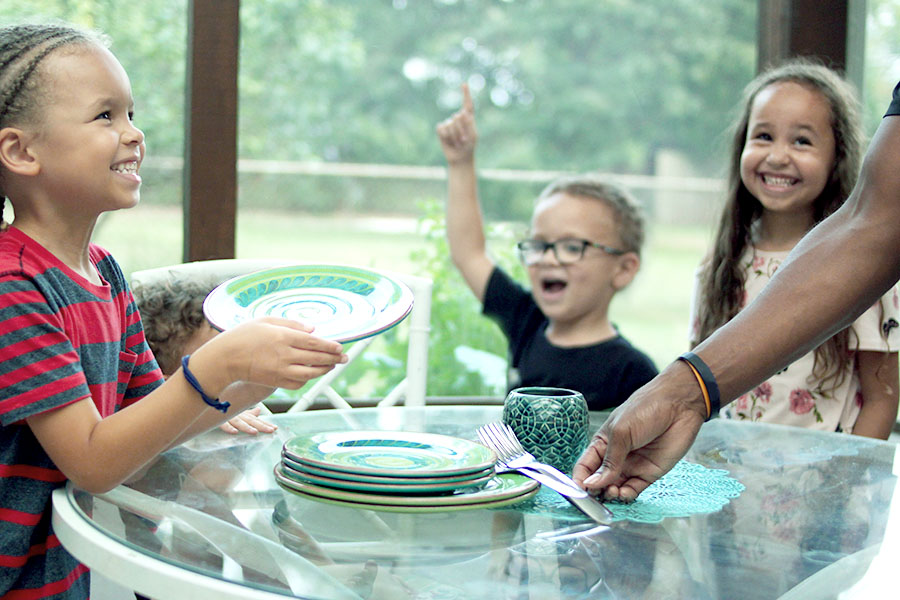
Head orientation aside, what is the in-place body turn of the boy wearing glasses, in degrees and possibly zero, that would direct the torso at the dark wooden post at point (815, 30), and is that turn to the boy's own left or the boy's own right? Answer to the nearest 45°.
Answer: approximately 180°

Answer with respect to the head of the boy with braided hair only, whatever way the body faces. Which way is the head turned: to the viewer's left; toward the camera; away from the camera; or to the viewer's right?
to the viewer's right

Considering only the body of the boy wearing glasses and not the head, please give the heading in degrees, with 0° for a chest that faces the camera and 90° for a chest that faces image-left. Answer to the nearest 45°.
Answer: approximately 45°

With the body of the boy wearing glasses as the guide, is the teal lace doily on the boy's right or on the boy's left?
on the boy's left

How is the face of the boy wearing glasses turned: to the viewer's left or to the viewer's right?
to the viewer's left
